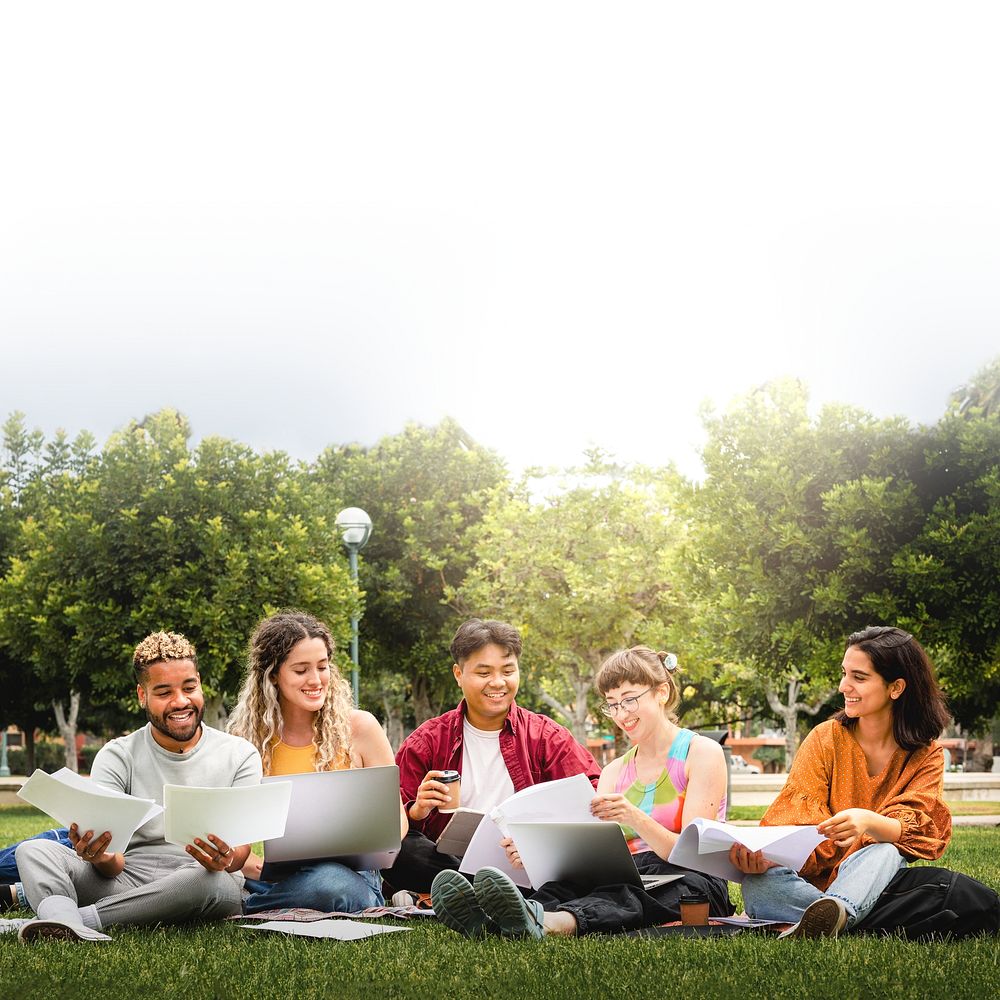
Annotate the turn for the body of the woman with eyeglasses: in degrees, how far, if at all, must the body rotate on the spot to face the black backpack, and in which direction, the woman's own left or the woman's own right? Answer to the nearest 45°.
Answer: approximately 90° to the woman's own left

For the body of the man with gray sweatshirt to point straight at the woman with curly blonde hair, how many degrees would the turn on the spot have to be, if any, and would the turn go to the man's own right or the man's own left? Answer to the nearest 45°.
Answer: approximately 135° to the man's own left

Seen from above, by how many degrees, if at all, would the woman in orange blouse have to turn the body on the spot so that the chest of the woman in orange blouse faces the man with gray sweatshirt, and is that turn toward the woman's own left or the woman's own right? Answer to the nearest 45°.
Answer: approximately 45° to the woman's own right

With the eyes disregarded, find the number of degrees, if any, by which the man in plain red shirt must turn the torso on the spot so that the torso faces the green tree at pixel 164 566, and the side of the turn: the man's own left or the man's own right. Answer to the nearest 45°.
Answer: approximately 180°

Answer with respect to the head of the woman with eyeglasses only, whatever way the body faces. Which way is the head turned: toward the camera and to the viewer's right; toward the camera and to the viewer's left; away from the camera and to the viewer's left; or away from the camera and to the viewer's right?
toward the camera and to the viewer's left

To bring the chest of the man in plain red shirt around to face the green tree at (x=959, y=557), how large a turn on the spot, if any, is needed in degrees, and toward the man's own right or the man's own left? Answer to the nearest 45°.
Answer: approximately 135° to the man's own left

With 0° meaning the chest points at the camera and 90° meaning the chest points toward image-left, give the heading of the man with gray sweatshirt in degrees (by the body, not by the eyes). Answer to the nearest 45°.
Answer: approximately 0°

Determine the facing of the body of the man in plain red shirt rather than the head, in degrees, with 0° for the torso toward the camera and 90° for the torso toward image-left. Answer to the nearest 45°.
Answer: approximately 0°

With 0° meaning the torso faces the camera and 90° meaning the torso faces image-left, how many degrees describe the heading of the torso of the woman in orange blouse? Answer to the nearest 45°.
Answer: approximately 45°

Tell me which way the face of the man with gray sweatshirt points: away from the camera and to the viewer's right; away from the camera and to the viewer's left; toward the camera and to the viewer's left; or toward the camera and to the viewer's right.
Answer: toward the camera and to the viewer's right

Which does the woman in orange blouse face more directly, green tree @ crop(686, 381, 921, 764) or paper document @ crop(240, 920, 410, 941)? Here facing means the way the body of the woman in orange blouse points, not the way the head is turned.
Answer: the paper document

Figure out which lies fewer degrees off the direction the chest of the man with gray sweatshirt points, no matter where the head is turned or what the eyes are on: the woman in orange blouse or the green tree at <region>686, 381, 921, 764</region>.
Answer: the woman in orange blouse
